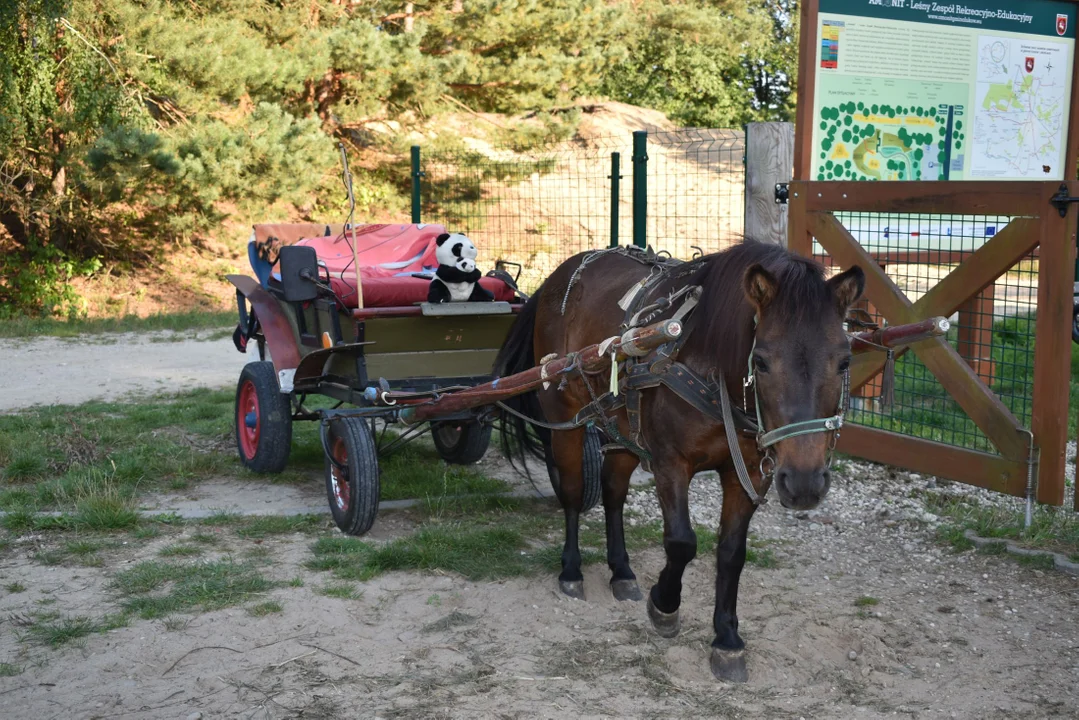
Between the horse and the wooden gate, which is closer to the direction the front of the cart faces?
the horse

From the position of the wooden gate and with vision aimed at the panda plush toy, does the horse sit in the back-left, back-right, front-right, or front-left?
front-left

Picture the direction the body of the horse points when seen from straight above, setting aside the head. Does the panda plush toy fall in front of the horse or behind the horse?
behind

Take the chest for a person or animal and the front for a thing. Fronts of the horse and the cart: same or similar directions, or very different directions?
same or similar directions

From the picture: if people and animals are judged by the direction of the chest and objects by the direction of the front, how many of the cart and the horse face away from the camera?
0

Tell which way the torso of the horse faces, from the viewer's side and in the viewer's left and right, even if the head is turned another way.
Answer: facing the viewer and to the right of the viewer

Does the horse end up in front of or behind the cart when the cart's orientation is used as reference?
in front

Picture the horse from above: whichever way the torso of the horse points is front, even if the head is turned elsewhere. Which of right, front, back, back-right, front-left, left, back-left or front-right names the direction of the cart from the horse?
back
